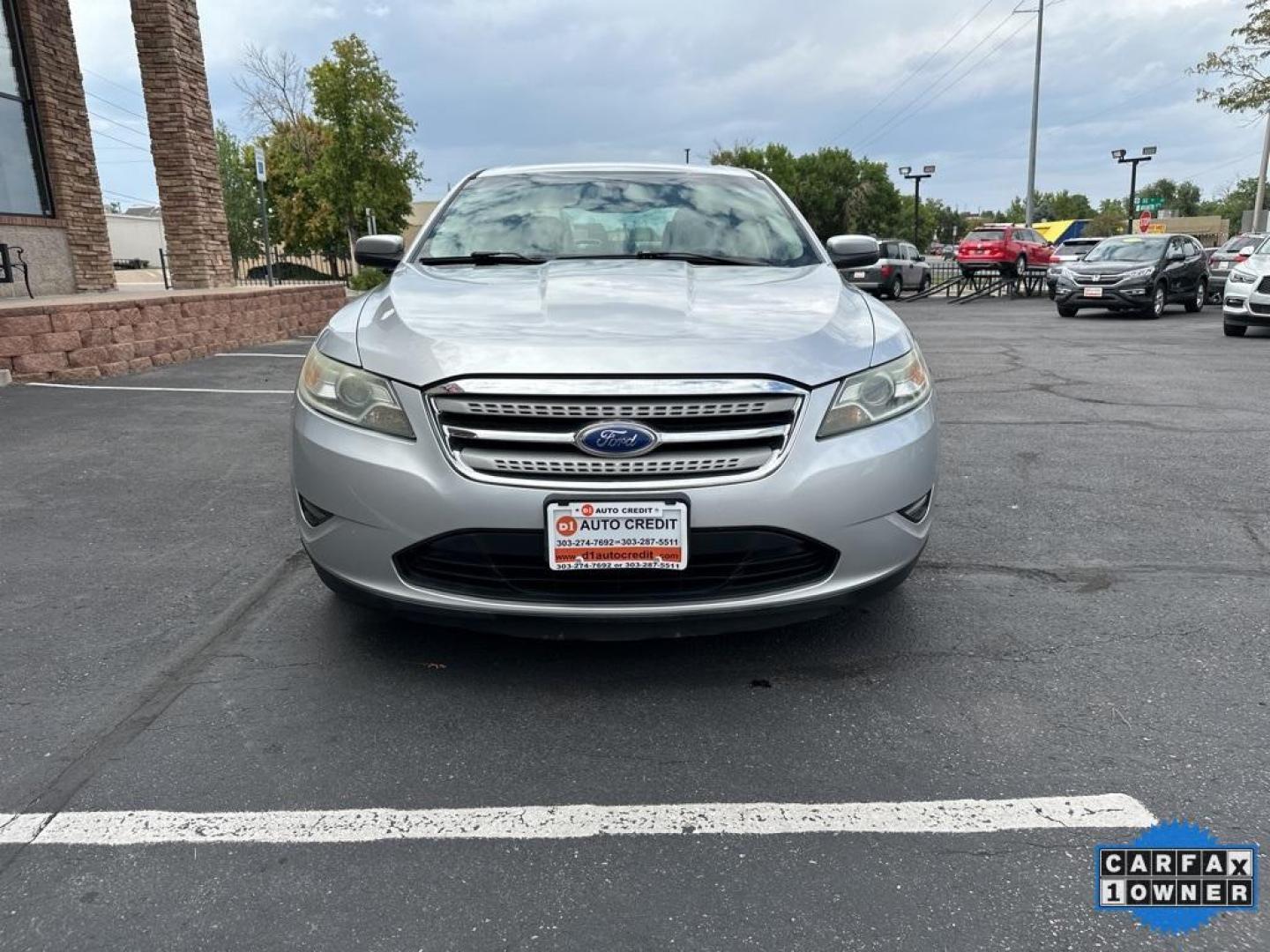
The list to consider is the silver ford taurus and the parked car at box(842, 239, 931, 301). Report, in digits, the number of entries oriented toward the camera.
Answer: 1

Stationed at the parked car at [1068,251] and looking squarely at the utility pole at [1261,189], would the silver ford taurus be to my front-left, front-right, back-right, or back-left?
back-right

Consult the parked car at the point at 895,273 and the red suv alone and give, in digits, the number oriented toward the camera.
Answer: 0

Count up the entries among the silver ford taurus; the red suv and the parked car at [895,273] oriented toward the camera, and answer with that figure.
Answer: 1

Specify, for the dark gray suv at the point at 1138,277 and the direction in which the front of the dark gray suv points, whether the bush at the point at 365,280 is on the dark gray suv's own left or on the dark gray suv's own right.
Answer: on the dark gray suv's own right

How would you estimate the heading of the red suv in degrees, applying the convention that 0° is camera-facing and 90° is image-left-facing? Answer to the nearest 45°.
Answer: approximately 225°

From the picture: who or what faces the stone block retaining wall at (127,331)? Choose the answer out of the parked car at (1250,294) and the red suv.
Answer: the parked car

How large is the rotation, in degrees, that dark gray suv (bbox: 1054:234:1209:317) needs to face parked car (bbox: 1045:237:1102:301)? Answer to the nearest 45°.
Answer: approximately 135° to its right

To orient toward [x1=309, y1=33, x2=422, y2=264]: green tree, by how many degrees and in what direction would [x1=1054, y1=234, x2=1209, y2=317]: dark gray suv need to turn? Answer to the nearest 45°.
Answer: approximately 45° to its right

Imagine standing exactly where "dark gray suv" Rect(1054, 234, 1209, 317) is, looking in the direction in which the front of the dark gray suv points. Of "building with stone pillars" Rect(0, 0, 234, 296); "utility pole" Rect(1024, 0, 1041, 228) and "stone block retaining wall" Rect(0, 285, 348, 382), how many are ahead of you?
2

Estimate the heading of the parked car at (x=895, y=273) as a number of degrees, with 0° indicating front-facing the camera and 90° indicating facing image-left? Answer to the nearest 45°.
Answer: approximately 225°

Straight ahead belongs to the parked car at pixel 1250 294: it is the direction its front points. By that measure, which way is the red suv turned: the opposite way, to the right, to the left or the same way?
the opposite way

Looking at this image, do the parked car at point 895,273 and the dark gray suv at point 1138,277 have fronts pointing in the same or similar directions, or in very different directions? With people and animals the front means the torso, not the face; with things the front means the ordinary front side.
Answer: very different directions
